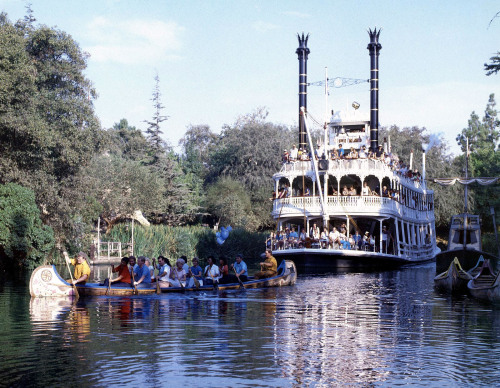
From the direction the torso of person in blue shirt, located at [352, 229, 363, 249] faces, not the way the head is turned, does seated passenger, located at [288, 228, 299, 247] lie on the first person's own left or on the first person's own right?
on the first person's own right

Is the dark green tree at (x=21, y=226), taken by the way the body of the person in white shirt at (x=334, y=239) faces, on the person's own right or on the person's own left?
on the person's own right

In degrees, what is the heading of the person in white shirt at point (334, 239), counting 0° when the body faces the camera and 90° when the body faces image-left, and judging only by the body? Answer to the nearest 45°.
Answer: approximately 0°

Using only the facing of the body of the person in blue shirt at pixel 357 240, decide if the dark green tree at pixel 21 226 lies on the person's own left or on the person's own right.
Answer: on the person's own right

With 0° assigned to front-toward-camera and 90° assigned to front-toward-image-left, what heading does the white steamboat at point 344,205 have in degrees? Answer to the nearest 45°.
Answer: approximately 45°

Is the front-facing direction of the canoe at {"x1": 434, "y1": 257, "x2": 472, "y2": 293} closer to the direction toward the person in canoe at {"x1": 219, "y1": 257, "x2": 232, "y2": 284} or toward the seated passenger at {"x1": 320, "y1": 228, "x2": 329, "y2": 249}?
the person in canoe

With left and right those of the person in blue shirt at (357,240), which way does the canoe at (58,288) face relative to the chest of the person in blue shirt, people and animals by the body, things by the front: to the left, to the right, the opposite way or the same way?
to the right

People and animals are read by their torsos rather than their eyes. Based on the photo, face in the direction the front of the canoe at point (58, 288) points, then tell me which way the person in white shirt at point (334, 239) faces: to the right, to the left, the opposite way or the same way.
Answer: to the left

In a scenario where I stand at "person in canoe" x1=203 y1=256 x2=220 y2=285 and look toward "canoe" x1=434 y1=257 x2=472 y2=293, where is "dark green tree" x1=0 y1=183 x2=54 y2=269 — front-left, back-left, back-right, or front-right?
back-left

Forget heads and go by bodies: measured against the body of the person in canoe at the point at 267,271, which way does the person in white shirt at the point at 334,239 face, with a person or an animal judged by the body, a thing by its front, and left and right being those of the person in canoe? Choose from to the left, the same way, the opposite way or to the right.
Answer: to the left

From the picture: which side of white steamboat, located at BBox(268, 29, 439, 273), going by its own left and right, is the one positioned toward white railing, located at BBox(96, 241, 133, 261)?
right

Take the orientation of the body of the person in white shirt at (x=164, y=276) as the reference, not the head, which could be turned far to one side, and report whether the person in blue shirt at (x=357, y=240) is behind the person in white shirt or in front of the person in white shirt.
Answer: behind

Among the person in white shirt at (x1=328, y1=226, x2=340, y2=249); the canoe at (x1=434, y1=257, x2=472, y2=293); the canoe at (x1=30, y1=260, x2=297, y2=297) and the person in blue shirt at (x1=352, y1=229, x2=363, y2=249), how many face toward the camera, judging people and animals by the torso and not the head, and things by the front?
3

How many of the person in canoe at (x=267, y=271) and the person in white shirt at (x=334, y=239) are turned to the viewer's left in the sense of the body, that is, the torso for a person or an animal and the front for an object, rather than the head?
1
